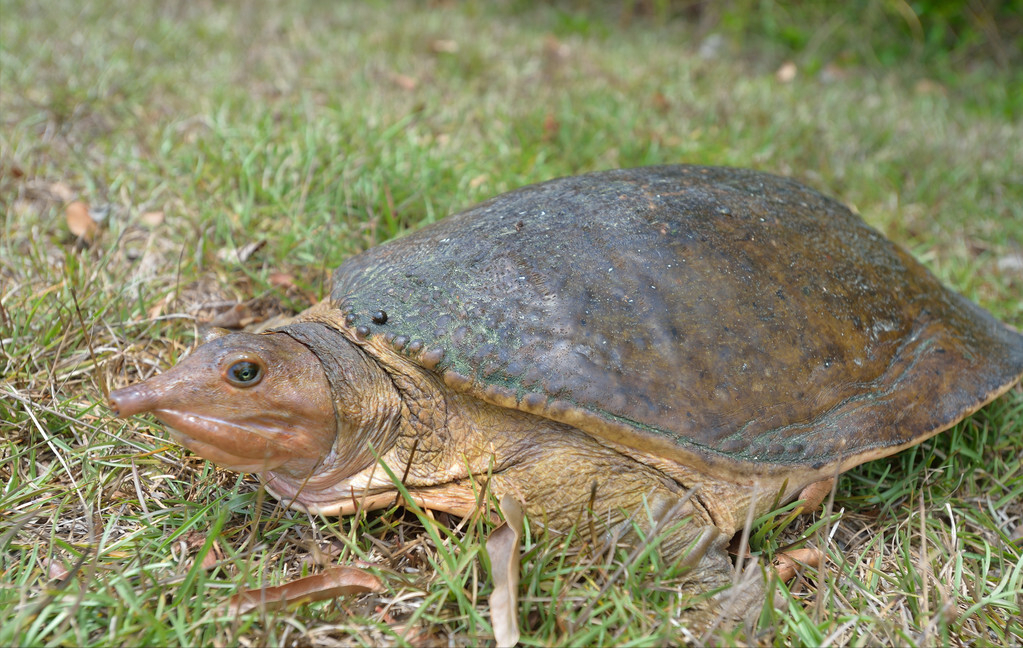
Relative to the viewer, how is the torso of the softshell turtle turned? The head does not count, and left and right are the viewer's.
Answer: facing to the left of the viewer

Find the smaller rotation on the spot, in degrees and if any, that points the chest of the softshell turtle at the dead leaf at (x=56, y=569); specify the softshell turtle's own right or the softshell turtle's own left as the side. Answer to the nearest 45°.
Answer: approximately 45° to the softshell turtle's own left

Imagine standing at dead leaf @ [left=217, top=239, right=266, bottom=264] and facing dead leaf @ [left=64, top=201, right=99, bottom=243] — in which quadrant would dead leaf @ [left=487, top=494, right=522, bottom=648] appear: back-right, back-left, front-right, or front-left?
back-left

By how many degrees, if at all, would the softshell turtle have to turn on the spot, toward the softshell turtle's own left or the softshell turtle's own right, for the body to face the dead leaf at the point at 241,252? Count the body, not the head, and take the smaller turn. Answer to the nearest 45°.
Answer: approximately 45° to the softshell turtle's own right

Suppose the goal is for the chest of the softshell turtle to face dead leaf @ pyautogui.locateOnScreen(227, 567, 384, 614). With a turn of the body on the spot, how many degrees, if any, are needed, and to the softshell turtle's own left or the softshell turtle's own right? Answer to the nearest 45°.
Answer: approximately 45° to the softshell turtle's own left

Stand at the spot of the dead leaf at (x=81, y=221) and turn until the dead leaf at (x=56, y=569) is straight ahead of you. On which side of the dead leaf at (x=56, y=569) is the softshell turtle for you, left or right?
left

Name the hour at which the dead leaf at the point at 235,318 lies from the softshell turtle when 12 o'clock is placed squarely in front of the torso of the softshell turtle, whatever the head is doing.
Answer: The dead leaf is roughly at 1 o'clock from the softshell turtle.

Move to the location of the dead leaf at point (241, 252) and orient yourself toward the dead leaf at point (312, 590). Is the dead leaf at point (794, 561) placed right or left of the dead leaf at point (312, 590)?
left
